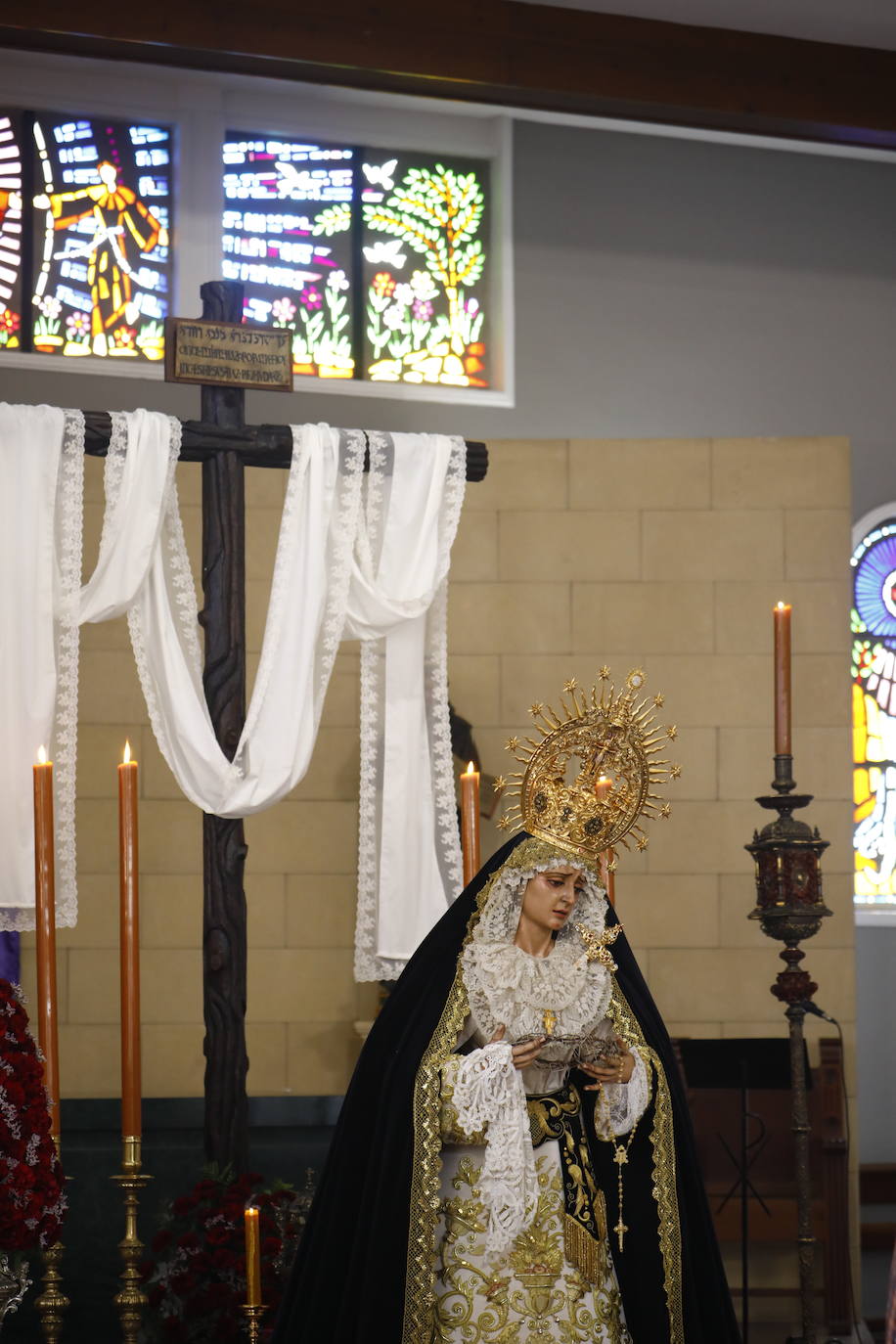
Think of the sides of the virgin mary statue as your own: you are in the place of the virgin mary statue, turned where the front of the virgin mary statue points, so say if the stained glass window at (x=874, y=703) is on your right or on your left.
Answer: on your left

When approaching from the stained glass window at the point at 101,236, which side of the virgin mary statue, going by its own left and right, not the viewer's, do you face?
back

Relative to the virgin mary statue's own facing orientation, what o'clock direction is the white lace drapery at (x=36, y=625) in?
The white lace drapery is roughly at 5 o'clock from the virgin mary statue.

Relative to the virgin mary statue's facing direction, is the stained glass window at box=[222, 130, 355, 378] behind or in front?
behind

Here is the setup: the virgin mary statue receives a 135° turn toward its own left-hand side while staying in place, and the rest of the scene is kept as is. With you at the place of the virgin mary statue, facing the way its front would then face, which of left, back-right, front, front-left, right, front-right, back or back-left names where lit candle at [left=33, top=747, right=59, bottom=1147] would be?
left

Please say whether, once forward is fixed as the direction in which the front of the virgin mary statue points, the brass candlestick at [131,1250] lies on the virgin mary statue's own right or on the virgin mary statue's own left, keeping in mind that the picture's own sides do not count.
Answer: on the virgin mary statue's own right

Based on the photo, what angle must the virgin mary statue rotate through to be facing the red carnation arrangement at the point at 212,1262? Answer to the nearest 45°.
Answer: approximately 135° to its right

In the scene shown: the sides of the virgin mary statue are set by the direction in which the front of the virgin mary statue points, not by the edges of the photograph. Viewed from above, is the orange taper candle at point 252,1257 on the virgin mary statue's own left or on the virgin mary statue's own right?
on the virgin mary statue's own right

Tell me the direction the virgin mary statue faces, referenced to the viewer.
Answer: facing the viewer and to the right of the viewer

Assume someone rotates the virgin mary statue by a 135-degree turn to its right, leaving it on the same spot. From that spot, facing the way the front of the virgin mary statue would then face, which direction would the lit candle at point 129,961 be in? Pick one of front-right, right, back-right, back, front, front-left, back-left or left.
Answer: front

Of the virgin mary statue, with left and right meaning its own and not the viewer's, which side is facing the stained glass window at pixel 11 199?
back
